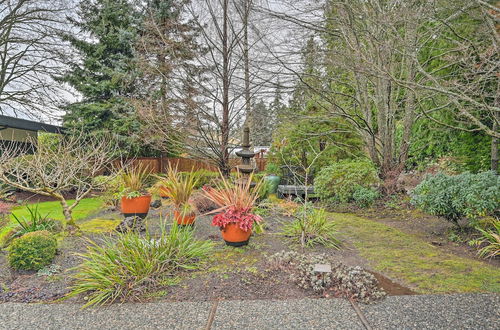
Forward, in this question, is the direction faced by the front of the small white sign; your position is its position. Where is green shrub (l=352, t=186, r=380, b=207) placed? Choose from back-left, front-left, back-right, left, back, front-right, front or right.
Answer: back

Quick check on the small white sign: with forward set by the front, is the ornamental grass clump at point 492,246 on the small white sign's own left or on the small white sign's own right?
on the small white sign's own left

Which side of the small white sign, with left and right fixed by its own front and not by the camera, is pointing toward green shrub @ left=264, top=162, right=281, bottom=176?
back

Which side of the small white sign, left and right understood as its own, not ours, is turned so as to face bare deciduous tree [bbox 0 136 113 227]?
right

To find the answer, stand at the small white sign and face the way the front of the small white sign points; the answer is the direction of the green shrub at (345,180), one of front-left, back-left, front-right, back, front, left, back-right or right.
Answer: back

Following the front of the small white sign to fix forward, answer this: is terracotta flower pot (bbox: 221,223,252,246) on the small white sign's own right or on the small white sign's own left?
on the small white sign's own right

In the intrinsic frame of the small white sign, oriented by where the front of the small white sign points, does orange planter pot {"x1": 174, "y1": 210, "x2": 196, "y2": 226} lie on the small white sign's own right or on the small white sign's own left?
on the small white sign's own right

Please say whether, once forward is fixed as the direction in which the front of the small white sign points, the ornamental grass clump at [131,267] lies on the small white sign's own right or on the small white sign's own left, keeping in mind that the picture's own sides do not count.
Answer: on the small white sign's own right

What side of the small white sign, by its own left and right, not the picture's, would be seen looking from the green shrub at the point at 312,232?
back

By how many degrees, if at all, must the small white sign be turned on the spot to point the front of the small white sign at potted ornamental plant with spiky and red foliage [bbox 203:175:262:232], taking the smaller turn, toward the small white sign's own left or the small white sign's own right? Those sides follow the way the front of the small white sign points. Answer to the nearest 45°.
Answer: approximately 135° to the small white sign's own right

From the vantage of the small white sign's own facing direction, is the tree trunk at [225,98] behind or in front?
behind

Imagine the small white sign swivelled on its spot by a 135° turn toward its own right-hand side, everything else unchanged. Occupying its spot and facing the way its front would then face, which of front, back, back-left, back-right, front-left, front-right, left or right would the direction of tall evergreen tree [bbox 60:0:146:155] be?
front

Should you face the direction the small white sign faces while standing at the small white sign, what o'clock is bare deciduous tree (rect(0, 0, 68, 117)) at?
The bare deciduous tree is roughly at 4 o'clock from the small white sign.

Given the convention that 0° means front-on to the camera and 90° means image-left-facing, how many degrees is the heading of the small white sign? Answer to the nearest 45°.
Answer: approximately 0°

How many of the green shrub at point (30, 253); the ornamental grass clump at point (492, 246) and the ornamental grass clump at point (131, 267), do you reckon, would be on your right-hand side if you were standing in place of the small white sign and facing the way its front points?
2
